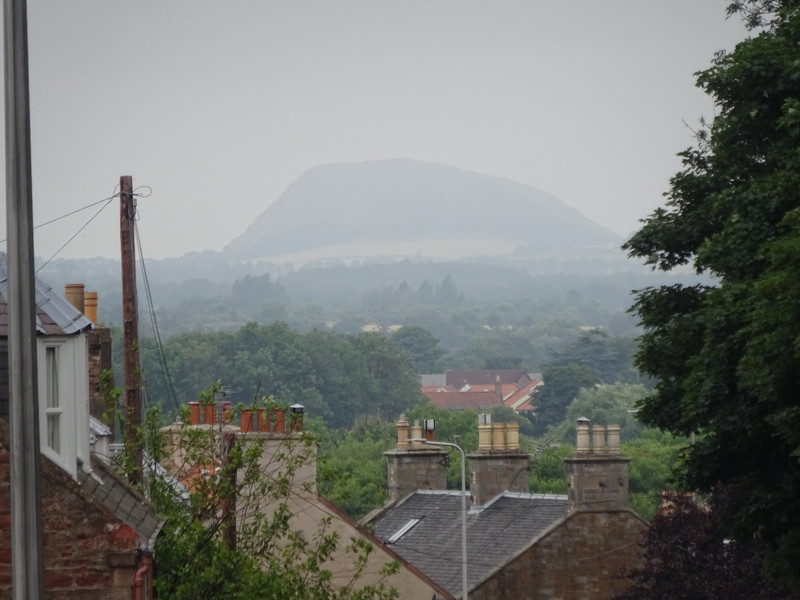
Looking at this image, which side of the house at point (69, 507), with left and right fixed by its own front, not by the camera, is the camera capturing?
right

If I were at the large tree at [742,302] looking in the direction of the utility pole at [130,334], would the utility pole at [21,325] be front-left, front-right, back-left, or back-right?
front-left

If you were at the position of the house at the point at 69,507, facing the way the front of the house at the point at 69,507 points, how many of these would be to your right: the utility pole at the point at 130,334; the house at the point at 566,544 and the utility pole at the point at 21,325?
1

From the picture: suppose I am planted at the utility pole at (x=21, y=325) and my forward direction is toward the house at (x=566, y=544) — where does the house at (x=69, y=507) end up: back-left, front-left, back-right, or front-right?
front-left

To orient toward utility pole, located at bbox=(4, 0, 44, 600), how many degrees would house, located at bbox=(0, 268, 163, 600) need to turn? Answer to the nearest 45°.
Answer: approximately 90° to its right

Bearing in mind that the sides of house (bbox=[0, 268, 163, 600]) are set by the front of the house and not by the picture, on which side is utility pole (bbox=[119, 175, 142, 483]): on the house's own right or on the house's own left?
on the house's own left

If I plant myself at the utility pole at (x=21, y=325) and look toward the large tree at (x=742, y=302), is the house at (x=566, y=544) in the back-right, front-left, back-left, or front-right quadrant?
front-left
